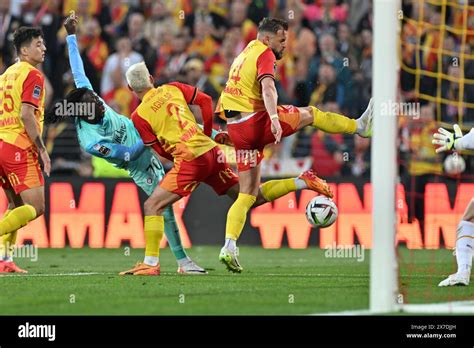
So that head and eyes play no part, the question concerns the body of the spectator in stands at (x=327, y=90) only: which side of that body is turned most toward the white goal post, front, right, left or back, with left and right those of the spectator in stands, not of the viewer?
front

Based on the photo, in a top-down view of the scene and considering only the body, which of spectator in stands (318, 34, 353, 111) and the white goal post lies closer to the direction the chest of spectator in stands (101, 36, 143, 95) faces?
the white goal post

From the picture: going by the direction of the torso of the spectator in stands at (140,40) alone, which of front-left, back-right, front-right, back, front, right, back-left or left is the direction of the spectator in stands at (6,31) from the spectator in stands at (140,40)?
right

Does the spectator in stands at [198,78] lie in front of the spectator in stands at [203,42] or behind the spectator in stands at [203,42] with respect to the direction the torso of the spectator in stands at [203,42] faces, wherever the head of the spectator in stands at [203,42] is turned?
in front

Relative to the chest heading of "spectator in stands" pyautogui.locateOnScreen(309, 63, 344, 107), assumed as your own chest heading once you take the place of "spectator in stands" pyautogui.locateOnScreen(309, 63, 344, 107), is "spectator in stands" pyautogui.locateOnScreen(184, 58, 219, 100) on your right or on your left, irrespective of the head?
on your right

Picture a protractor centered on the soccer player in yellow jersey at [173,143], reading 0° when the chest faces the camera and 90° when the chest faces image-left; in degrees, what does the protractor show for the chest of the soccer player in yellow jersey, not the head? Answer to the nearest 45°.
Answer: approximately 135°

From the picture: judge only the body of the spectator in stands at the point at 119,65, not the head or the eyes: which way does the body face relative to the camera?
toward the camera

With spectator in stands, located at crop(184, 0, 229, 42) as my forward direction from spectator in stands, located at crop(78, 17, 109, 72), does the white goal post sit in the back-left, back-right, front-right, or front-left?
front-right

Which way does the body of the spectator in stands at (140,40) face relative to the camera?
toward the camera

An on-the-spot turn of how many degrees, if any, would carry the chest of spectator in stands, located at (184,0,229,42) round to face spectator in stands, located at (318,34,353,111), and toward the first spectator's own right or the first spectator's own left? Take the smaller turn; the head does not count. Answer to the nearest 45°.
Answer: approximately 45° to the first spectator's own left

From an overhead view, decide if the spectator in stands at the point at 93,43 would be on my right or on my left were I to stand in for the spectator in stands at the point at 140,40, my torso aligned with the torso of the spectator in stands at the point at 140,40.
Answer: on my right

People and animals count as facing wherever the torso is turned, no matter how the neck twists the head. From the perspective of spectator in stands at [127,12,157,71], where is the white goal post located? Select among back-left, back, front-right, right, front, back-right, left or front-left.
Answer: front

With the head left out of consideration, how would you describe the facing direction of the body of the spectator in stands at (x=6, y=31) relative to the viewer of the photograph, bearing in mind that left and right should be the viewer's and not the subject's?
facing the viewer

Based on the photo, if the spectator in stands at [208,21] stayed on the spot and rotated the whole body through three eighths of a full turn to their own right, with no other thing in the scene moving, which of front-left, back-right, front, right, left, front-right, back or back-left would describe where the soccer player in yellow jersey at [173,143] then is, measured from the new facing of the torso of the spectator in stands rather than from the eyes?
back-left
